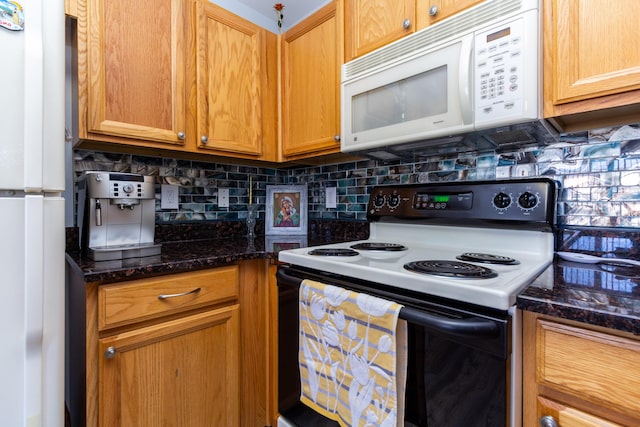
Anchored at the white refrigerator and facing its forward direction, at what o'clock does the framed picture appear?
The framed picture is roughly at 8 o'clock from the white refrigerator.

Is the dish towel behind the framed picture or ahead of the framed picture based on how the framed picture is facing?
ahead

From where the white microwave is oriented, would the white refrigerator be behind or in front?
in front

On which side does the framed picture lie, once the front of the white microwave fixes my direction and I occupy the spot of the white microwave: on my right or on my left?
on my right

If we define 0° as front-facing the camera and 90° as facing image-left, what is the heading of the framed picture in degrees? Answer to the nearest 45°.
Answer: approximately 0°

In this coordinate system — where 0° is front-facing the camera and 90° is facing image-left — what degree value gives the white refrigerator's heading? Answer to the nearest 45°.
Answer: approximately 0°

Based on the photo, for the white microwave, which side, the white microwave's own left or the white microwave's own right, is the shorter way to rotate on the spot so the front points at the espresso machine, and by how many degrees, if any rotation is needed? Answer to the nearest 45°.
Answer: approximately 45° to the white microwave's own right

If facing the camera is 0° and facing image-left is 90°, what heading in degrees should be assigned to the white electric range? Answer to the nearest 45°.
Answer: approximately 45°

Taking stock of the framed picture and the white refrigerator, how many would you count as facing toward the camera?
2
